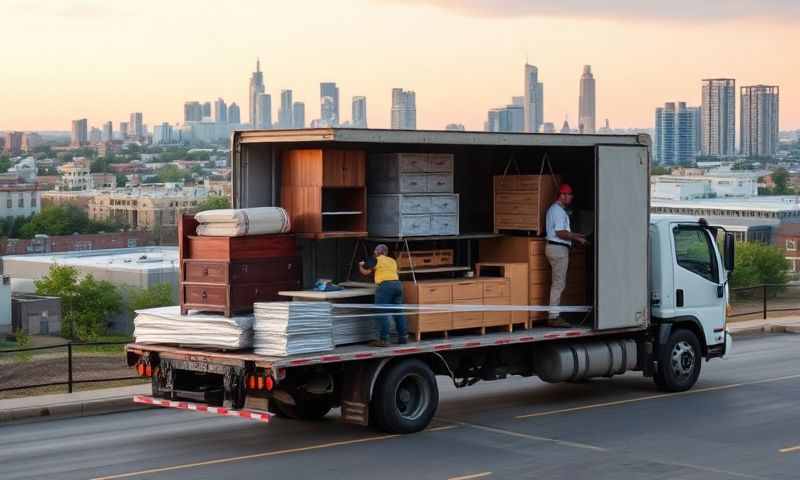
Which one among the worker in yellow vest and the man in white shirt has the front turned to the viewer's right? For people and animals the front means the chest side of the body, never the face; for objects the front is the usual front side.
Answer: the man in white shirt

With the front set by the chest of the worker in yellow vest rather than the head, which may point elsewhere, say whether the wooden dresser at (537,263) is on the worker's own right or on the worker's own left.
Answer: on the worker's own right

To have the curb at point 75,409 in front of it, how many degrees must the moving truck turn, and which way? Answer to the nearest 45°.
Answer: approximately 135° to its left

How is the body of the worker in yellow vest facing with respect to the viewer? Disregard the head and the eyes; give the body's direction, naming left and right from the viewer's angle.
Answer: facing away from the viewer and to the left of the viewer

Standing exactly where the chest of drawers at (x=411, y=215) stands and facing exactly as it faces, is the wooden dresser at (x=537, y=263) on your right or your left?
on your left

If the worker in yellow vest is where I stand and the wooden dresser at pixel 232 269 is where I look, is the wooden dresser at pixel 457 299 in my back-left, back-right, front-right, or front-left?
back-right

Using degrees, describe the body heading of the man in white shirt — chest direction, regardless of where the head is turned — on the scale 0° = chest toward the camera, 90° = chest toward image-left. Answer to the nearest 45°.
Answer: approximately 270°

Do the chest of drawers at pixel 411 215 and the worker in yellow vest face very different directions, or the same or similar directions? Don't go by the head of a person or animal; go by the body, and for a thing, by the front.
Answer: very different directions

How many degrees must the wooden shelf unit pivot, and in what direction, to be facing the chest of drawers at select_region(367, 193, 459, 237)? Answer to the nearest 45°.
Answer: approximately 90° to its left

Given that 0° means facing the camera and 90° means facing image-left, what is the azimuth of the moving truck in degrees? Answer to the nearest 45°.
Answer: approximately 225°

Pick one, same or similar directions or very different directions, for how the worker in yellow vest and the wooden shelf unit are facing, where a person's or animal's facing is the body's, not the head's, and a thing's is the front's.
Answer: very different directions

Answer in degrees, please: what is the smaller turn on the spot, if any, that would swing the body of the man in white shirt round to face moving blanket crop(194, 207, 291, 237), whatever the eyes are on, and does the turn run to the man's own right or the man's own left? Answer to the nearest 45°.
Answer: approximately 135° to the man's own right

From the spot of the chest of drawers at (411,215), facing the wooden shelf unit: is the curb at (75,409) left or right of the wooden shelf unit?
right
